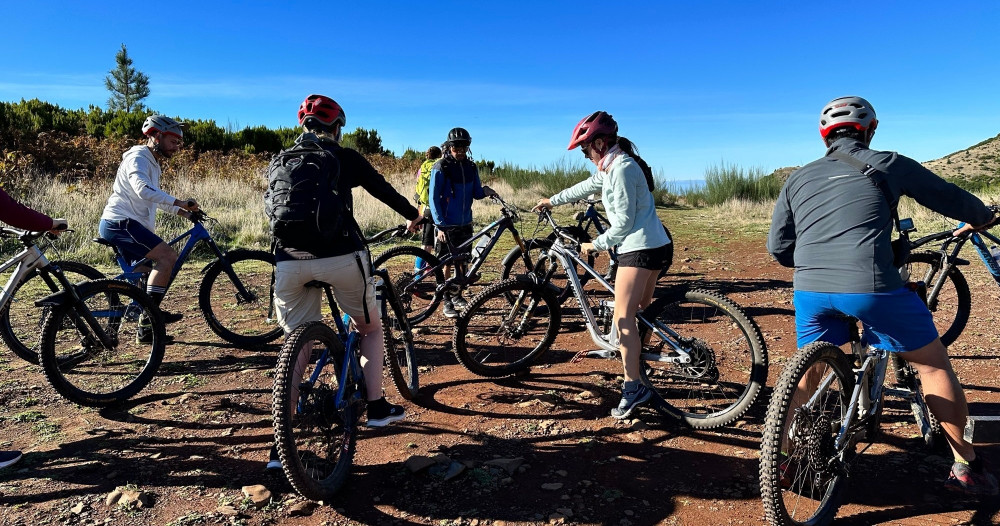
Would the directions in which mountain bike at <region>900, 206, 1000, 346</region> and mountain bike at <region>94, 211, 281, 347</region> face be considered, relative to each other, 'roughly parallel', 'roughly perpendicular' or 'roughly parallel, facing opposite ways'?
roughly parallel, facing opposite ways

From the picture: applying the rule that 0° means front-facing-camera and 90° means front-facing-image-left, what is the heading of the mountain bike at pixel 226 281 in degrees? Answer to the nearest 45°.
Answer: approximately 270°

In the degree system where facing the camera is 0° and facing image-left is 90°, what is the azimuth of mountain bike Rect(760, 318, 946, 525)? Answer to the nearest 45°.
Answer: approximately 225°

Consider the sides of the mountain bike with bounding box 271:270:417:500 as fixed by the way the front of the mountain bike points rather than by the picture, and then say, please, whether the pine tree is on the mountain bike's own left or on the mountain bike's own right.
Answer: on the mountain bike's own left

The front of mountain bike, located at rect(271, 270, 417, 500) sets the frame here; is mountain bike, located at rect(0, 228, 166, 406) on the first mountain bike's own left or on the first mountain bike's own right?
on the first mountain bike's own left

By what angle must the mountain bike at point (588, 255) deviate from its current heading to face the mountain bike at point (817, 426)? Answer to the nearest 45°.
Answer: approximately 90° to its left

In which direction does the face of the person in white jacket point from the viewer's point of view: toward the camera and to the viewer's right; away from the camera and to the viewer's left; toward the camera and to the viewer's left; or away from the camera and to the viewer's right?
toward the camera and to the viewer's right

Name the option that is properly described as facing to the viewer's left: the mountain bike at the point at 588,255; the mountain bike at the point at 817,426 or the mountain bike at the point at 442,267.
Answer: the mountain bike at the point at 588,255

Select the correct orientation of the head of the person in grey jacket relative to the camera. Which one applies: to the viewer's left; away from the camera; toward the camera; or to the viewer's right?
away from the camera

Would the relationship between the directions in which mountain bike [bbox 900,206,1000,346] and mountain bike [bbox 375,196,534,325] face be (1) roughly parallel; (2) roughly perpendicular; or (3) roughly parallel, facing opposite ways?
roughly parallel, facing opposite ways

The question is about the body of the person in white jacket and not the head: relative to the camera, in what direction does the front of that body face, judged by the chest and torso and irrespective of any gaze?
to the viewer's right

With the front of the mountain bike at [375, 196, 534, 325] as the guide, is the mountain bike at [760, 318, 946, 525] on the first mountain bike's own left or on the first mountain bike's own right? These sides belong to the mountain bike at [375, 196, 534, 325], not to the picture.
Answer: on the first mountain bike's own right

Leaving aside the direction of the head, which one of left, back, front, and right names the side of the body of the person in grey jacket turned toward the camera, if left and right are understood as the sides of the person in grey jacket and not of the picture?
back

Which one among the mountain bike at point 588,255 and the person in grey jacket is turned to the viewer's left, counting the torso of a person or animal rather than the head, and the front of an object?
the mountain bike

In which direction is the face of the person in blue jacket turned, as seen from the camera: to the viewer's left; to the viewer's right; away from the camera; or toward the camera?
toward the camera

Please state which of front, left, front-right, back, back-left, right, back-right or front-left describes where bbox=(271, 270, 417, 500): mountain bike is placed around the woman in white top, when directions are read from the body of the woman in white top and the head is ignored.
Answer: front-left
